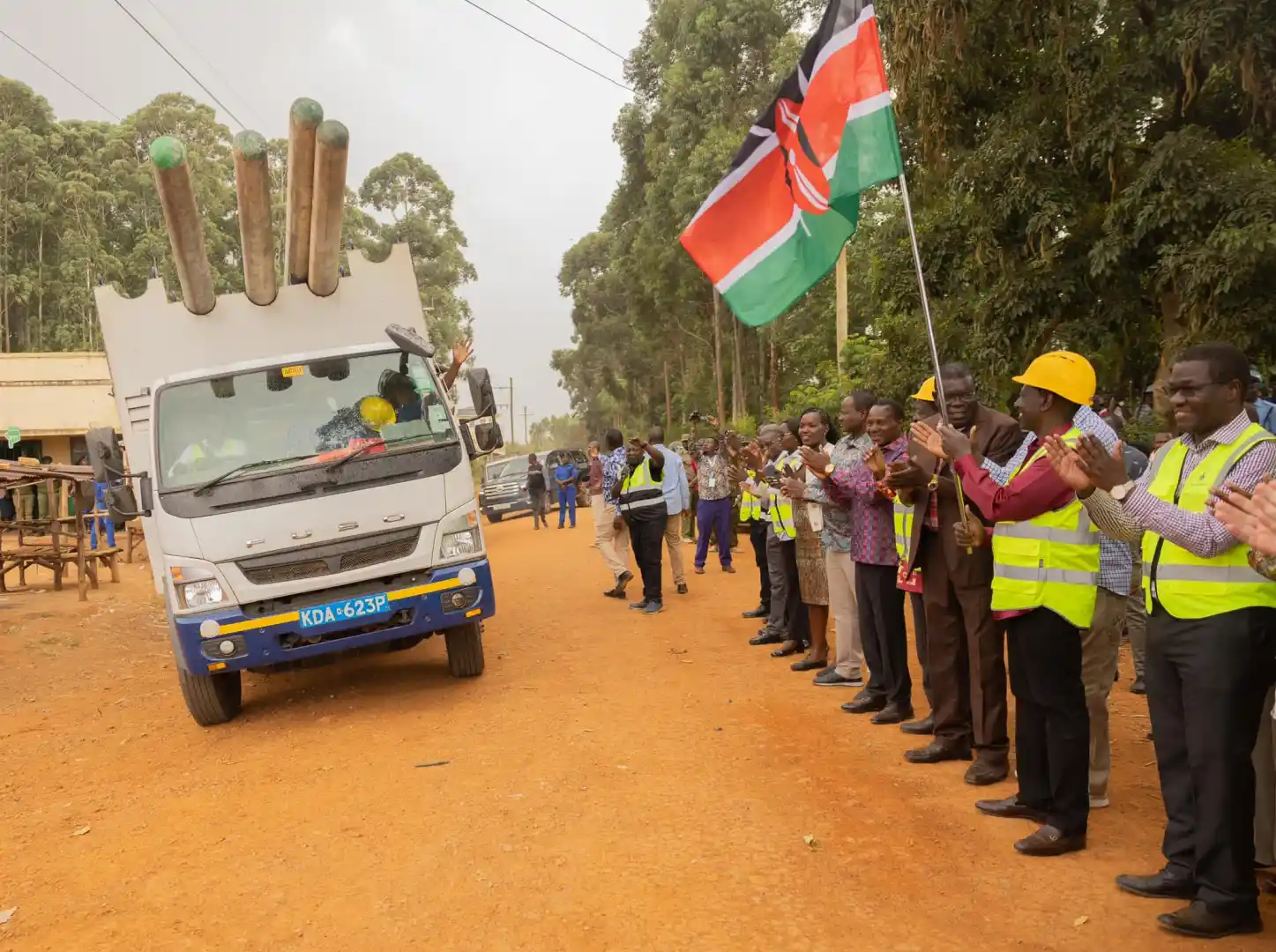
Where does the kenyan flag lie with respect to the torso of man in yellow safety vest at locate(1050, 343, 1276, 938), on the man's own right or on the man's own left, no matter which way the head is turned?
on the man's own right

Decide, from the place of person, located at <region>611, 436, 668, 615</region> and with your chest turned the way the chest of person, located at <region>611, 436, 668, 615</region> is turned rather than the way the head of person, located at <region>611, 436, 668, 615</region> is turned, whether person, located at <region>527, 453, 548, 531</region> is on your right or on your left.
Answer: on your right

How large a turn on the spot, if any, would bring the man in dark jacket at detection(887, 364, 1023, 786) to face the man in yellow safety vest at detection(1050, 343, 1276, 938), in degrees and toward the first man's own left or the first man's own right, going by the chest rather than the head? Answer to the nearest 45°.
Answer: approximately 90° to the first man's own left

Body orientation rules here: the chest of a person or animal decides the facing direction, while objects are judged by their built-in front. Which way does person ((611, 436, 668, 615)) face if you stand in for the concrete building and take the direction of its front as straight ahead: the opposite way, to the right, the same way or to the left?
to the right

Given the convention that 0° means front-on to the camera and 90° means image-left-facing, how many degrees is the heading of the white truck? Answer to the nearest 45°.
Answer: approximately 0°

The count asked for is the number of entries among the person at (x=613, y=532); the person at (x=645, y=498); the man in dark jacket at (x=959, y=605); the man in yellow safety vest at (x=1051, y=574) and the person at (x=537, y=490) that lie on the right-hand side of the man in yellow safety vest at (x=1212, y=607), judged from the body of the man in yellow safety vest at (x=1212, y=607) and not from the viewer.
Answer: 5

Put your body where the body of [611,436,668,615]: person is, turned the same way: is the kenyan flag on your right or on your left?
on your left

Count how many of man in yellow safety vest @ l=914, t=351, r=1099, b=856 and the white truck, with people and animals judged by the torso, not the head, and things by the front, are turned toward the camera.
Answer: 1

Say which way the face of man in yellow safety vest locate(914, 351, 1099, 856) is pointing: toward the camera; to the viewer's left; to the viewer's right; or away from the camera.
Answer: to the viewer's left

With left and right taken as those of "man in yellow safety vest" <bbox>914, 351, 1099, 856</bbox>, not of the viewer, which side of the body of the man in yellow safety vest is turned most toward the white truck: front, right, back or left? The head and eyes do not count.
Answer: front
